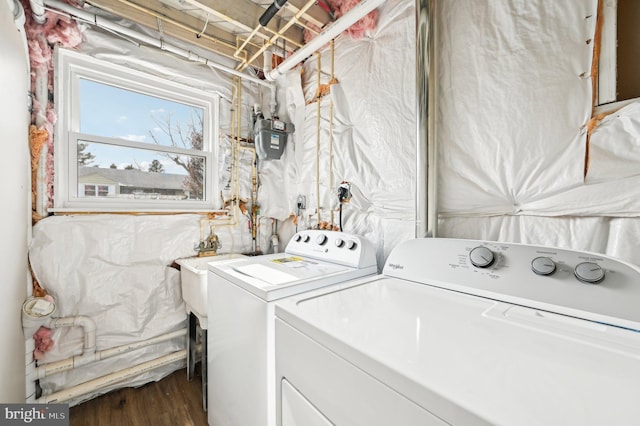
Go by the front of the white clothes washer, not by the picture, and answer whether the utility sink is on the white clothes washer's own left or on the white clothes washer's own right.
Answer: on the white clothes washer's own right

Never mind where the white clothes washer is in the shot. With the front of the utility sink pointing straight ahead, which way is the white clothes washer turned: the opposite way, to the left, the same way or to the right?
to the right

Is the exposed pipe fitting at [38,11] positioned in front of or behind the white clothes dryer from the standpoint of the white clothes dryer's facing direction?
in front

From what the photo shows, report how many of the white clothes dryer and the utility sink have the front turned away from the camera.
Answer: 0

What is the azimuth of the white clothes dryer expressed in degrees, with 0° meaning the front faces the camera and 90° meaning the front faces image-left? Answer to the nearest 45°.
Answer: approximately 45°

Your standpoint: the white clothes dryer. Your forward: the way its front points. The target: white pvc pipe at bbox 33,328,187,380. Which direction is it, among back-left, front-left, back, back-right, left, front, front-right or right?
front-right

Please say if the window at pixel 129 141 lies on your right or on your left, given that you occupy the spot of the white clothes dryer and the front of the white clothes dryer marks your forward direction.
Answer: on your right

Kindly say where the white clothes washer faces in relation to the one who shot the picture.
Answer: facing the viewer and to the left of the viewer
